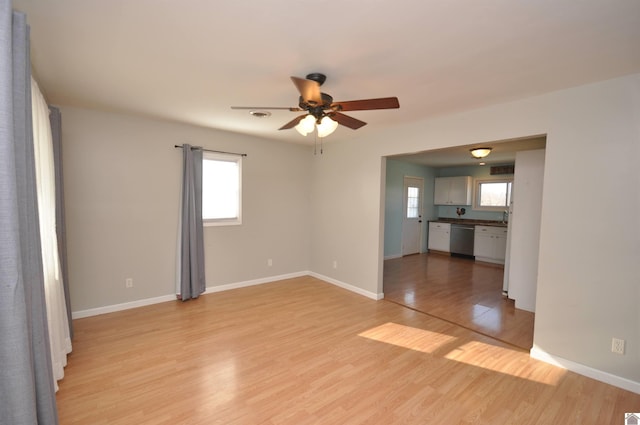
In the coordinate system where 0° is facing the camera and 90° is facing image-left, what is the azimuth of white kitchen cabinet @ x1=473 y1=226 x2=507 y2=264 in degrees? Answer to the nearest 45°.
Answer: approximately 45°

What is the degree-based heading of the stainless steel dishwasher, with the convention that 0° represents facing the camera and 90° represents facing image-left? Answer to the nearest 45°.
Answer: approximately 45°

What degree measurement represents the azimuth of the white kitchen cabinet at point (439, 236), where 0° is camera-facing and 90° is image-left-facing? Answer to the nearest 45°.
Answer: approximately 45°
